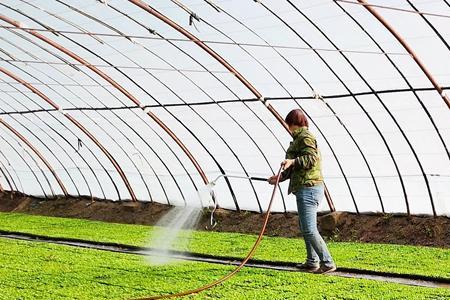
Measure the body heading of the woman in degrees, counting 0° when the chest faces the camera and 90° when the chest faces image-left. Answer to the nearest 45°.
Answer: approximately 90°
